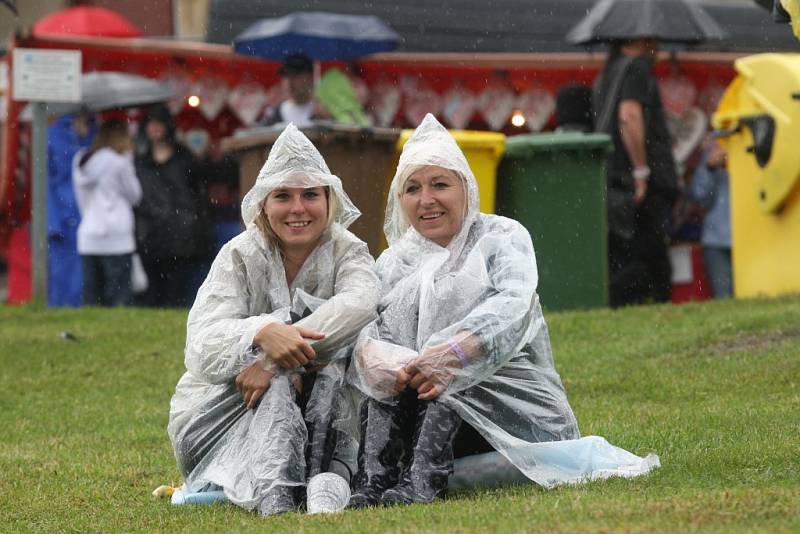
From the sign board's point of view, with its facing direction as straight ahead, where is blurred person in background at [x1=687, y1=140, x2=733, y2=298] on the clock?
The blurred person in background is roughly at 9 o'clock from the sign board.

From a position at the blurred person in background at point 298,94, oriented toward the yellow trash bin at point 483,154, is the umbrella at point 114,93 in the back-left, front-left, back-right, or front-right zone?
back-right

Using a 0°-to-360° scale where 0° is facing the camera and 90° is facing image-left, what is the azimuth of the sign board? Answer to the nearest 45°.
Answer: approximately 0°

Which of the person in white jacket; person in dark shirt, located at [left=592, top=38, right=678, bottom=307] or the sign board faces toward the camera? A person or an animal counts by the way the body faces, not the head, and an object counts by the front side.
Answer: the sign board

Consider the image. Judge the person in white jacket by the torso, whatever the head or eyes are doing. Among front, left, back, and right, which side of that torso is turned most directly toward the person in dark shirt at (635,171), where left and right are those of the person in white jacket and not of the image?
right

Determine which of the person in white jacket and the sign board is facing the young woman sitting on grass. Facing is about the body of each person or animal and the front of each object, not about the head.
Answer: the sign board
